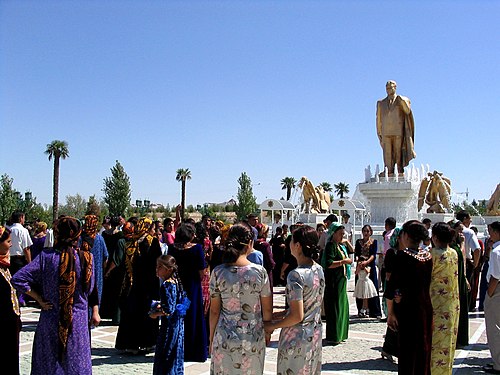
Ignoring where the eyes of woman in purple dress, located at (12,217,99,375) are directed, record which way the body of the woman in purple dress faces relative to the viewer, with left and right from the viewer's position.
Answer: facing away from the viewer

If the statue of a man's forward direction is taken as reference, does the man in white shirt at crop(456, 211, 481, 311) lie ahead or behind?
ahead

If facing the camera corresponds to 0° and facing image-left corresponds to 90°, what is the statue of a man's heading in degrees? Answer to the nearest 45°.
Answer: approximately 0°

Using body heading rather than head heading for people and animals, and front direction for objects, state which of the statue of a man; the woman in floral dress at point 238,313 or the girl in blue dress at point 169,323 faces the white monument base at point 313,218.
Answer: the woman in floral dress

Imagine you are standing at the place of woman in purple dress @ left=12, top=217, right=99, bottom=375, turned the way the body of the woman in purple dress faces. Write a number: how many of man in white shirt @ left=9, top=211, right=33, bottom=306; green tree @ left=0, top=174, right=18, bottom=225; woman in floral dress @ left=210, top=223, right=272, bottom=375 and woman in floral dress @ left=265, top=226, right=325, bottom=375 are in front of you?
2

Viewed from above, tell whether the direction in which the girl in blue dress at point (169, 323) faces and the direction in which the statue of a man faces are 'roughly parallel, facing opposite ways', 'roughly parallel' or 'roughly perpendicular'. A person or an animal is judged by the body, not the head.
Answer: roughly perpendicular

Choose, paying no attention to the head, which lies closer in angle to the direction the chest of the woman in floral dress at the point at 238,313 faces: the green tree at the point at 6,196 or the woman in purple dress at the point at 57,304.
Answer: the green tree

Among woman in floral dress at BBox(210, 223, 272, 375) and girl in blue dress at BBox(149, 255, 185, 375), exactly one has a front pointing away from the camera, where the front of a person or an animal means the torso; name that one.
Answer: the woman in floral dress

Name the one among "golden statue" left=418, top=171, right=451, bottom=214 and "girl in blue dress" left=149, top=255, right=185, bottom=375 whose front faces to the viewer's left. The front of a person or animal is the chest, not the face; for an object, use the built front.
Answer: the girl in blue dress

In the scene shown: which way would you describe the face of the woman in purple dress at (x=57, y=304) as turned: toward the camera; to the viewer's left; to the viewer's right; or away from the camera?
away from the camera

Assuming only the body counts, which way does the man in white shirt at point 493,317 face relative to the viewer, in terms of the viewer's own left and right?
facing to the left of the viewer

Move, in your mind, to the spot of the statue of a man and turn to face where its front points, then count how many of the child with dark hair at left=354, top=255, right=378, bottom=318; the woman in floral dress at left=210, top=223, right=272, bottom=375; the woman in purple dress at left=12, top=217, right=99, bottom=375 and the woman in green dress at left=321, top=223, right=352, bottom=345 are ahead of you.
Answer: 4

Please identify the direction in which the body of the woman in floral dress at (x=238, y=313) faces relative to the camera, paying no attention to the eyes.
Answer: away from the camera

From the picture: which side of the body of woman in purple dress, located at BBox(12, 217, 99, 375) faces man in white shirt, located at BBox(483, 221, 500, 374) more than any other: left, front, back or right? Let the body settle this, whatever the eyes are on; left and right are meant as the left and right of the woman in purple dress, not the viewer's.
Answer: right
